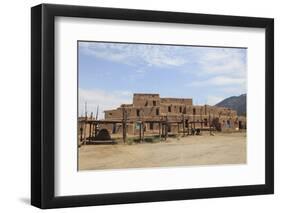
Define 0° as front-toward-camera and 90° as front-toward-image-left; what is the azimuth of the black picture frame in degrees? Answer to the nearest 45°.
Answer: approximately 315°
